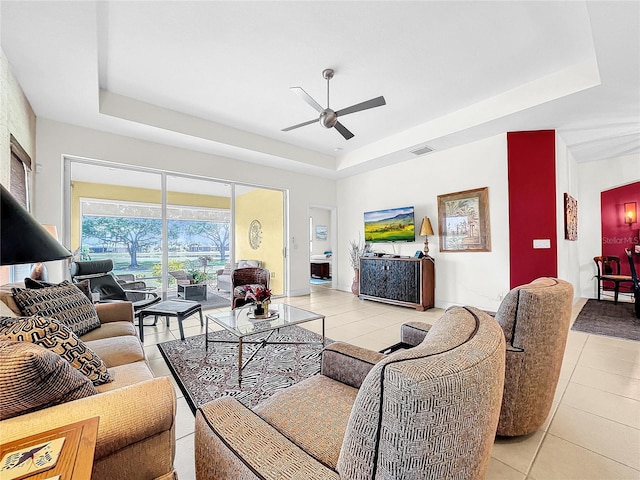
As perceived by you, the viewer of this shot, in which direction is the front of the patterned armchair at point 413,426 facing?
facing away from the viewer and to the left of the viewer

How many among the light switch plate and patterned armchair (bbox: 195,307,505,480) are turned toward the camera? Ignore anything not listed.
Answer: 1

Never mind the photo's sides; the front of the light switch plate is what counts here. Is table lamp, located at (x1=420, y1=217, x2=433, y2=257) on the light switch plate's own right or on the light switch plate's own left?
on the light switch plate's own right

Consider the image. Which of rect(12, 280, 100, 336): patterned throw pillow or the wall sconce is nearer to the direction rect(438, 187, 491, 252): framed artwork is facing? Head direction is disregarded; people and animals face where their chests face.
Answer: the patterned throw pillow

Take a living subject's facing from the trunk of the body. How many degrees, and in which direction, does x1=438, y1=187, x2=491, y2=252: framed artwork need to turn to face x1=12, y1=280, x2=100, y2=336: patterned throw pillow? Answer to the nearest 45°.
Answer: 0° — it already faces it

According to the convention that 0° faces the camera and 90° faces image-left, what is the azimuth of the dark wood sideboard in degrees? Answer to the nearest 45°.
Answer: approximately 45°

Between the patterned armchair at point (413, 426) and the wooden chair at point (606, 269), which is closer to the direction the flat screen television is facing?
the patterned armchair
